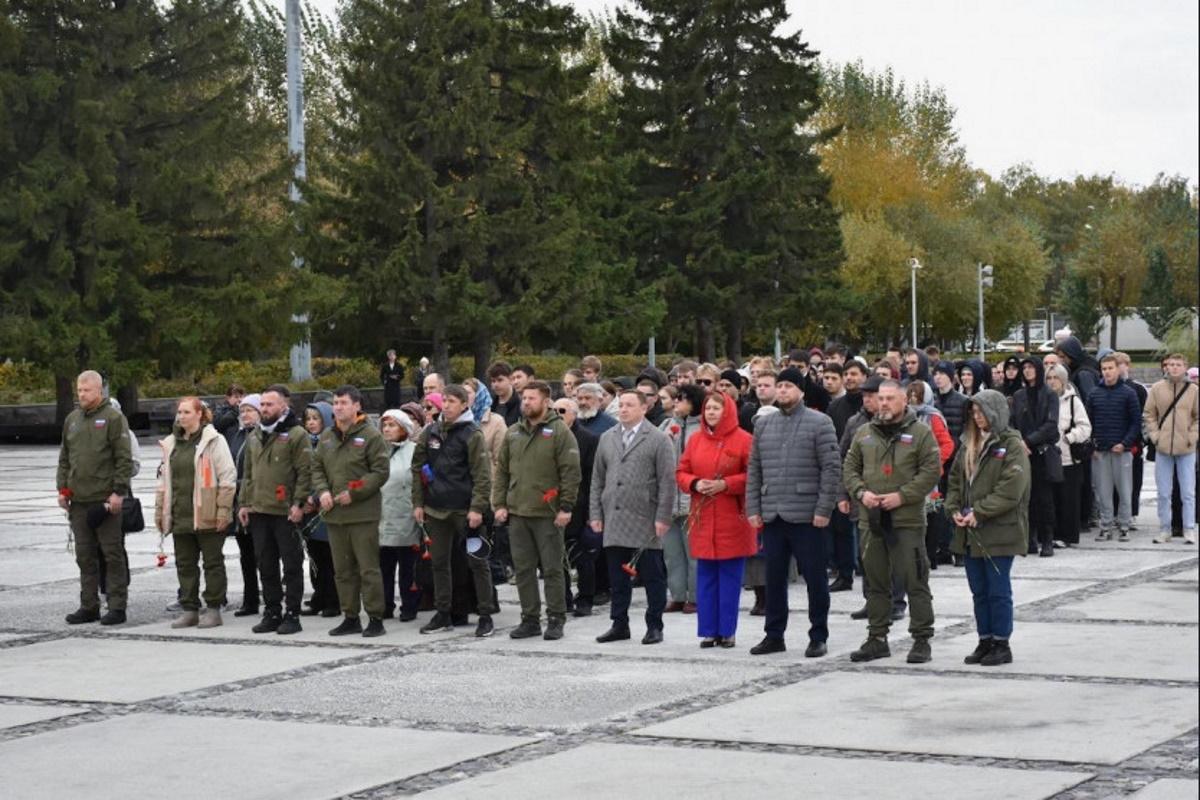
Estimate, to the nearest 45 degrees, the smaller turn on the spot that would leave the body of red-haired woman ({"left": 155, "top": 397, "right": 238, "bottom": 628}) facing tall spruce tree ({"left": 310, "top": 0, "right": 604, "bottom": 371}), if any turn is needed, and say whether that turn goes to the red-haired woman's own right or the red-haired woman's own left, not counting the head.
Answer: approximately 135° to the red-haired woman's own right

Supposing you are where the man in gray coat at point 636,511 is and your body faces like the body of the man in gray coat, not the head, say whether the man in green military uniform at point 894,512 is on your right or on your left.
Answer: on your left

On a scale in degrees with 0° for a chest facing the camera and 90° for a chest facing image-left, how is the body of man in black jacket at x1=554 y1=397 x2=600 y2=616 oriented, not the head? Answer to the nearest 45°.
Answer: approximately 45°

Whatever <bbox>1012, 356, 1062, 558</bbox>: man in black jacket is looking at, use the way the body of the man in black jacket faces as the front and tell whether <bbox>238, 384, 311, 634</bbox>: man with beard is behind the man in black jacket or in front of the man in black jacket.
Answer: in front

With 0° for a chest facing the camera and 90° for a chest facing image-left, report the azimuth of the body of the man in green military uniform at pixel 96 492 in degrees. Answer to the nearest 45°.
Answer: approximately 45°
